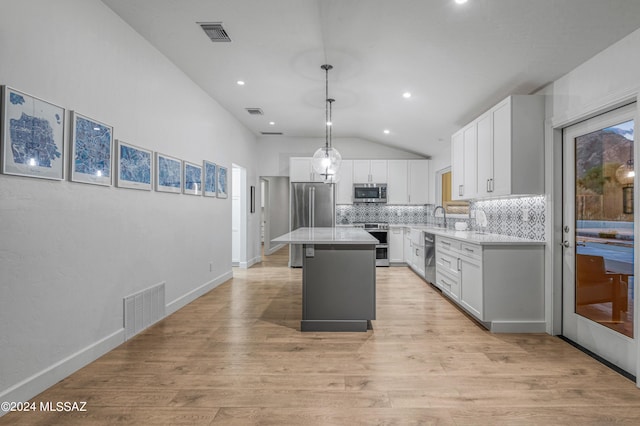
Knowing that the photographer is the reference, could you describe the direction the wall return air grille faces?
facing the viewer and to the right of the viewer

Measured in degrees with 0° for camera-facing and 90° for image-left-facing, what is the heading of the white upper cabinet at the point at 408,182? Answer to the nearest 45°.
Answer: approximately 0°

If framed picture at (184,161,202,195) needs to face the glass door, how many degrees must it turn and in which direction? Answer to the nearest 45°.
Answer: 0° — it already faces it

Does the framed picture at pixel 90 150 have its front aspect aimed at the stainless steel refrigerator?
no

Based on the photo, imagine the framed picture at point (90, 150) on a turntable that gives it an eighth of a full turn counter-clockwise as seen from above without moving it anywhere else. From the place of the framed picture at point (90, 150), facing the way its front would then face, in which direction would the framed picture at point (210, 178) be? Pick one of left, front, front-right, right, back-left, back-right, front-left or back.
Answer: front-left

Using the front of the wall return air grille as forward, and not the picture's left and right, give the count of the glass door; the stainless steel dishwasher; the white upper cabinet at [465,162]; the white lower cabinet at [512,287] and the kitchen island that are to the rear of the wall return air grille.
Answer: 0

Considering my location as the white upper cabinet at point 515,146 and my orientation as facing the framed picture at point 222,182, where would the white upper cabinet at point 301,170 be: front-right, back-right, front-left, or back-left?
front-right

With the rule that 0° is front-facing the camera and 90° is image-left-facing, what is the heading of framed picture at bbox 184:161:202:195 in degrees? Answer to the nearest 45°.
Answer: approximately 315°

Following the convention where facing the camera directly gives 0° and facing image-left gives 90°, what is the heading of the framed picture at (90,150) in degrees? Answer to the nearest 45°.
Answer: approximately 315°

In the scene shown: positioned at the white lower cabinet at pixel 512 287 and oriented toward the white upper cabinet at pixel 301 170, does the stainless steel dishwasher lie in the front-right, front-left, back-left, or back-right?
front-right

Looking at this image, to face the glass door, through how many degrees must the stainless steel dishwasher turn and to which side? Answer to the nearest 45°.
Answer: approximately 135° to its left

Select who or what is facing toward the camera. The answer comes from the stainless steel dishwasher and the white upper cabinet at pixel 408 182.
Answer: the white upper cabinet

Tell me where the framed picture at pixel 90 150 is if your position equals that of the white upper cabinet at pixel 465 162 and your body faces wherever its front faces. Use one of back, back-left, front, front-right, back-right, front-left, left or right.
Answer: front

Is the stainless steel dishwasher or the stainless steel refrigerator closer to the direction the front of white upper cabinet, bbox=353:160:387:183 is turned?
the stainless steel dishwasher

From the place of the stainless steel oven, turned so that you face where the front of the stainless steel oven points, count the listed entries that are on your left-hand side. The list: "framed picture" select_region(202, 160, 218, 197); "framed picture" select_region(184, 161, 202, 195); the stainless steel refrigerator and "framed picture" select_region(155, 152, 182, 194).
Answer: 0

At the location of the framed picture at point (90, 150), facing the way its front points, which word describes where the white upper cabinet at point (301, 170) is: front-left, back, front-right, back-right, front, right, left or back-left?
left

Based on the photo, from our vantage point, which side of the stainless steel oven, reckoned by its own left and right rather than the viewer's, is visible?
front

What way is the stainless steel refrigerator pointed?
toward the camera

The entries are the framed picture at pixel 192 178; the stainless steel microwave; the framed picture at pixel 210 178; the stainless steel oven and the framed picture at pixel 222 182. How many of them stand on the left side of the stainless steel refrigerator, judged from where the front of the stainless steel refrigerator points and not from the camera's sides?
2

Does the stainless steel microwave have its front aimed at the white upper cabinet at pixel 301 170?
no

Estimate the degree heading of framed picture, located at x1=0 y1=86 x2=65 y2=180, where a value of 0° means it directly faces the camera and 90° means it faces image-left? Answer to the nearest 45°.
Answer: approximately 315°

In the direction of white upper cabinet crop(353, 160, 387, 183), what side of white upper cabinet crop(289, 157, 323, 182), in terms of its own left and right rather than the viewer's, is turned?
left

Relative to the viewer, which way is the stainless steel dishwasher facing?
to the viewer's left

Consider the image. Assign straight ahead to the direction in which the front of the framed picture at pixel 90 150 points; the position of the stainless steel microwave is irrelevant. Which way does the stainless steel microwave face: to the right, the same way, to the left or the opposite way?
to the right

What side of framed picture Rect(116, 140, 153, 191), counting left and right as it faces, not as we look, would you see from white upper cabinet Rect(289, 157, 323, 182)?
left
